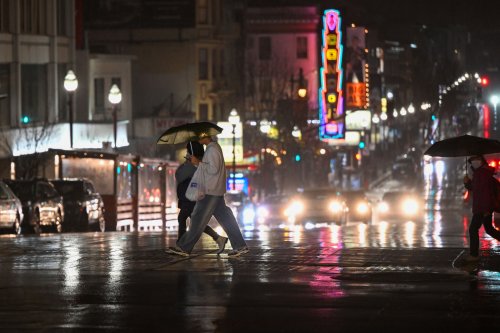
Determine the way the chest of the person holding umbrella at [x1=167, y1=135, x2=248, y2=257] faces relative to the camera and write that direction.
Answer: to the viewer's left

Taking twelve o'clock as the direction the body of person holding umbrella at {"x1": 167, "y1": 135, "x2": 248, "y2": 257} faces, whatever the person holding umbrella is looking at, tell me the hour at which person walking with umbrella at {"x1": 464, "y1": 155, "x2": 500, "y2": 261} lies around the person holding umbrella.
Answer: The person walking with umbrella is roughly at 6 o'clock from the person holding umbrella.

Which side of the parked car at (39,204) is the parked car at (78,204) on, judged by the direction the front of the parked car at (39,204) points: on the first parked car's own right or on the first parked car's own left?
on the first parked car's own left

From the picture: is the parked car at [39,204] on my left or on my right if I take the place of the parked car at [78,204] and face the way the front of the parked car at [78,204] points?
on my right
